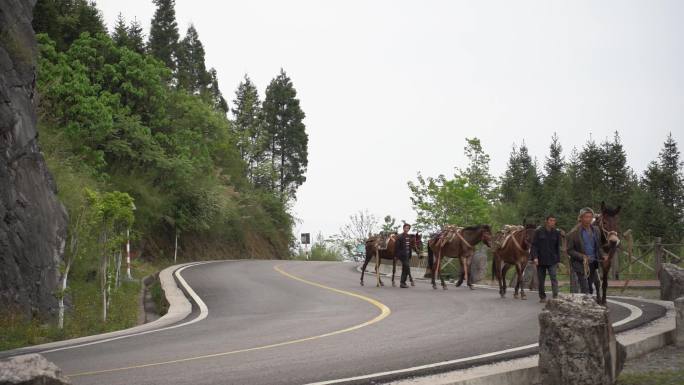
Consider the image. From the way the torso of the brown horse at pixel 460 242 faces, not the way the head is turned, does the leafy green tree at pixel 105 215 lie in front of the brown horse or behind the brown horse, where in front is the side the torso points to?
behind

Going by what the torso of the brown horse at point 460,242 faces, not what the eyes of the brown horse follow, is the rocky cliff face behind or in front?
behind

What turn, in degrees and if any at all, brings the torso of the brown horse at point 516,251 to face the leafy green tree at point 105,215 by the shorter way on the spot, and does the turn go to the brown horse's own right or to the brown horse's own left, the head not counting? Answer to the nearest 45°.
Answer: approximately 90° to the brown horse's own right

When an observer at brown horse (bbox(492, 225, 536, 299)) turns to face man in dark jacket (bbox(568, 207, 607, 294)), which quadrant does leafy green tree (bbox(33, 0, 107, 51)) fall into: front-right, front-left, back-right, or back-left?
back-right

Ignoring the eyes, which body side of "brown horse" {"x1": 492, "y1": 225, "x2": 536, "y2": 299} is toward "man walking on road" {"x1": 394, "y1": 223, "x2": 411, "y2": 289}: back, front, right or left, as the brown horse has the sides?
back

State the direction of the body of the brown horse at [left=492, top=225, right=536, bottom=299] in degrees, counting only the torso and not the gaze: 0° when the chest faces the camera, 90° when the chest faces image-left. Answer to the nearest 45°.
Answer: approximately 315°

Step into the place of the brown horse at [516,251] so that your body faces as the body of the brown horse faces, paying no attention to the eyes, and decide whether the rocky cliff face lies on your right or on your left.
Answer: on your right

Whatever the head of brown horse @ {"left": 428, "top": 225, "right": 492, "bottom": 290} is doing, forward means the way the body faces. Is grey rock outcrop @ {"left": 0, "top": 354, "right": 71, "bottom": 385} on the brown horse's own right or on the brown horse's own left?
on the brown horse's own right

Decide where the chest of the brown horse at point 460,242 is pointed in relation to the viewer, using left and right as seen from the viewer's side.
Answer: facing to the right of the viewer
